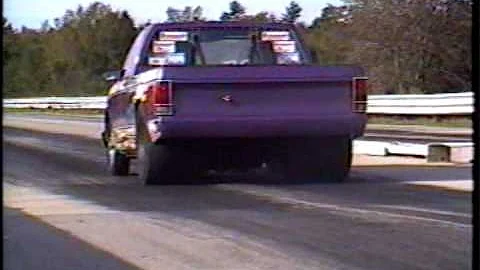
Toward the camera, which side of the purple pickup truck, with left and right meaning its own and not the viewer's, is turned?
back
